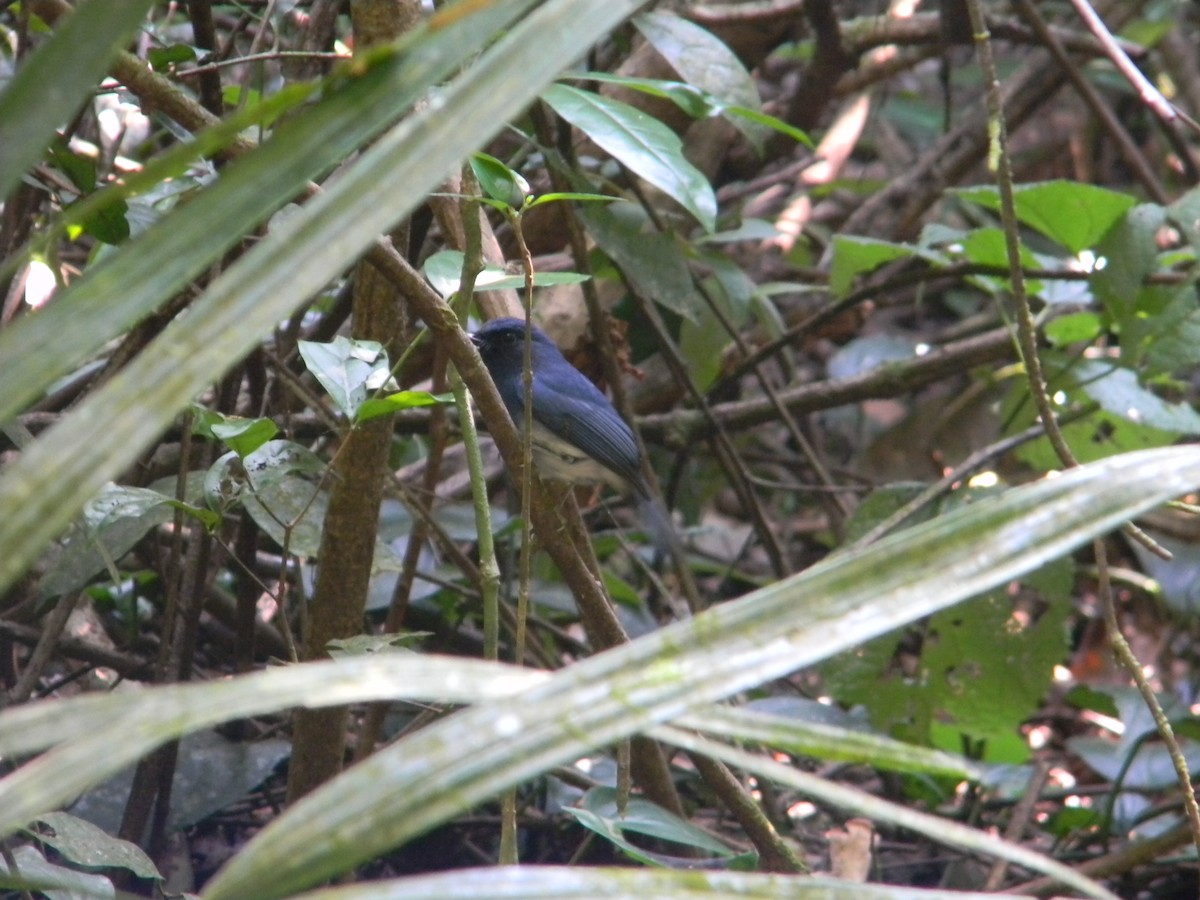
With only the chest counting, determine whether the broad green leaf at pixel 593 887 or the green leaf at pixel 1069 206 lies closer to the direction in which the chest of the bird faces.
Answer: the broad green leaf

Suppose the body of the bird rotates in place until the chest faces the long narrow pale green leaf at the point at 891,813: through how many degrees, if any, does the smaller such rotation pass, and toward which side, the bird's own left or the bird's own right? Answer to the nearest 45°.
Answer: approximately 90° to the bird's own left

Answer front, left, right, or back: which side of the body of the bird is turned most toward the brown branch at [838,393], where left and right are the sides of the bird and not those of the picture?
back

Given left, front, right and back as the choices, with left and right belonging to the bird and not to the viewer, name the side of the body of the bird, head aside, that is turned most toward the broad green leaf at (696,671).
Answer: left

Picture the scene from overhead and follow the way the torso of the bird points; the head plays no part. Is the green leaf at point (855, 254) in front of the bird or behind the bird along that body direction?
behind

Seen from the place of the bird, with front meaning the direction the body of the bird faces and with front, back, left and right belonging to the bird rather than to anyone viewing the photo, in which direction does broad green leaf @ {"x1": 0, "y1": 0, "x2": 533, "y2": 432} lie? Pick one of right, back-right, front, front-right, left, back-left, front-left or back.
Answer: left

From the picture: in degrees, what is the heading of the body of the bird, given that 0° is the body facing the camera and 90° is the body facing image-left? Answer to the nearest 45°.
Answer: approximately 90°

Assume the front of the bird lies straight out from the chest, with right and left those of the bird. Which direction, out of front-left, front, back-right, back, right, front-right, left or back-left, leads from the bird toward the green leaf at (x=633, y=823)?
left

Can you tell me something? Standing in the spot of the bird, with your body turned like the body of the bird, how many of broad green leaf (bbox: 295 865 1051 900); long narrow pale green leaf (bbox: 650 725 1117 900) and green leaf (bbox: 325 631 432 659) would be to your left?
3
